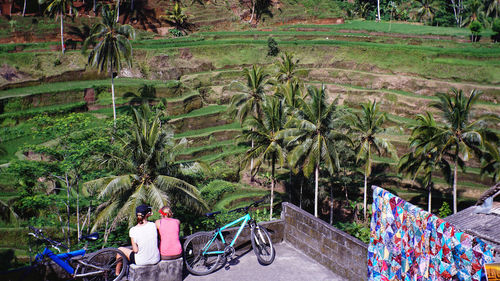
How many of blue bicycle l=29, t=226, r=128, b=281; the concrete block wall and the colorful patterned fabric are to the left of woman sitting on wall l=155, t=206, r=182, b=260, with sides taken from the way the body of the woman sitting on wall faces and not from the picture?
1

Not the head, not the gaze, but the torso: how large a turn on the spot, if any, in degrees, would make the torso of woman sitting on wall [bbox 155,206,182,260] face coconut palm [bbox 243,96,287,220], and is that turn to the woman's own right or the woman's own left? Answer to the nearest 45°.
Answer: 0° — they already face it

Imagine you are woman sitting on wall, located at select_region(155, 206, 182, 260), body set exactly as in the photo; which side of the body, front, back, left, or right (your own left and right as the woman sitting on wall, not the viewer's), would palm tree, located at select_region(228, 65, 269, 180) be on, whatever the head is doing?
front

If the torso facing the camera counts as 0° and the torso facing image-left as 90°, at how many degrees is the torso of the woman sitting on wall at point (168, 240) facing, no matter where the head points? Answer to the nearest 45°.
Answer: approximately 180°

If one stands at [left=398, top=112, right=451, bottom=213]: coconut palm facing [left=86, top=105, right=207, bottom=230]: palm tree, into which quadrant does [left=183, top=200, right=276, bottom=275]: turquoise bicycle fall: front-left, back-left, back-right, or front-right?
front-left

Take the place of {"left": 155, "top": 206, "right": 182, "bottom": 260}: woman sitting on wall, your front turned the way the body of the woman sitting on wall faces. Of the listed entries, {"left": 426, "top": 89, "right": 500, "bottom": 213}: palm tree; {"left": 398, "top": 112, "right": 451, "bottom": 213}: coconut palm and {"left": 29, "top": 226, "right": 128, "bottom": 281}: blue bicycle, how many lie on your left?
1

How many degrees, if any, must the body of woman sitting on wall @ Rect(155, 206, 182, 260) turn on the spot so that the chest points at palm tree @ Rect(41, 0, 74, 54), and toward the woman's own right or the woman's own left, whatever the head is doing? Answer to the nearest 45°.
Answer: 0° — they already face it

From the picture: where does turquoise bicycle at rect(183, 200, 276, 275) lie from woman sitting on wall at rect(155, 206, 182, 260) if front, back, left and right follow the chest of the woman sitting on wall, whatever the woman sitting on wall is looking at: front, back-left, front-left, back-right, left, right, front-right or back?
front-right

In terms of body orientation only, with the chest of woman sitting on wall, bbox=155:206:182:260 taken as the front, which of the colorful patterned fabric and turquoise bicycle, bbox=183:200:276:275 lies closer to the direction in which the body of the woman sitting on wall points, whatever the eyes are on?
the turquoise bicycle

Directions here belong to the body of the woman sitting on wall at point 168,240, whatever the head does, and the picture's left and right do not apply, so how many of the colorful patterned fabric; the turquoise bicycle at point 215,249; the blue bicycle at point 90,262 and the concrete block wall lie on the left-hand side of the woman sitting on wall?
1

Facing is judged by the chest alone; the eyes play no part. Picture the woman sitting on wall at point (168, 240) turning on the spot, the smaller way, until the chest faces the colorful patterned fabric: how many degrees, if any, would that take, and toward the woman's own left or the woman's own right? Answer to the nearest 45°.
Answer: approximately 135° to the woman's own right

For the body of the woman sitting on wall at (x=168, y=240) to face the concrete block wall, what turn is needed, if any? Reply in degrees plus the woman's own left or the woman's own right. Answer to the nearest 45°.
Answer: approximately 90° to the woman's own right

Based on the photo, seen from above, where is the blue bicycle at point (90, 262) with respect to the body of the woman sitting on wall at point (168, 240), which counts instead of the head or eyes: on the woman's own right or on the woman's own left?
on the woman's own left

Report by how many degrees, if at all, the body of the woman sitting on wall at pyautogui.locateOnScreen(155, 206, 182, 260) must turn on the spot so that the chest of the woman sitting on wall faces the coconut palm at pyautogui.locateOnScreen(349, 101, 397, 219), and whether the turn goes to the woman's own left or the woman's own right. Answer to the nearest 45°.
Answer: approximately 45° to the woman's own right

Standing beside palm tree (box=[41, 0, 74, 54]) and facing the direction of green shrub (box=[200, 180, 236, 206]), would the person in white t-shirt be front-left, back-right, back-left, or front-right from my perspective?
front-right

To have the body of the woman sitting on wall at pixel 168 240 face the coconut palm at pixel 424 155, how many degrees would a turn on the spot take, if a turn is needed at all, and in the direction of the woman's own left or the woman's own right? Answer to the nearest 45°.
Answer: approximately 45° to the woman's own right
